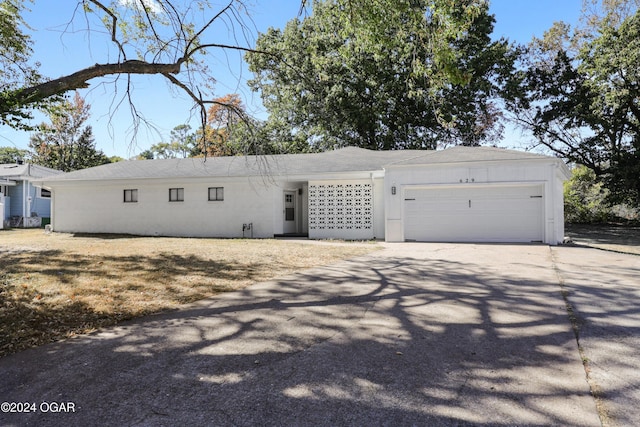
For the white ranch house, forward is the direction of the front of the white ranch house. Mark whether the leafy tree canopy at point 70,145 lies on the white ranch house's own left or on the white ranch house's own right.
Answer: on the white ranch house's own right

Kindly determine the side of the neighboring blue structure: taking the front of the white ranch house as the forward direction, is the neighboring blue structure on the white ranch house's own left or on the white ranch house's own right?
on the white ranch house's own right

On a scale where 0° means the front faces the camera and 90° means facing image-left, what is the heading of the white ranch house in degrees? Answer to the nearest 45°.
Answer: approximately 0°

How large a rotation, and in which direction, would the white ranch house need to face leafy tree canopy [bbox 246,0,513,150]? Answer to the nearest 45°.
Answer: approximately 135° to its left

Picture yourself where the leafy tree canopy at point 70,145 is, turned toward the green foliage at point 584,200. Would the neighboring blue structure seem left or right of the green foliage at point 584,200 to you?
right

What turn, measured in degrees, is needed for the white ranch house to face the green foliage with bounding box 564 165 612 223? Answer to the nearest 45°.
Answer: approximately 135° to its left

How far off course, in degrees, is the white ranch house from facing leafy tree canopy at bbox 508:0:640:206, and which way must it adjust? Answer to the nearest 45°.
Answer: approximately 90° to its left
